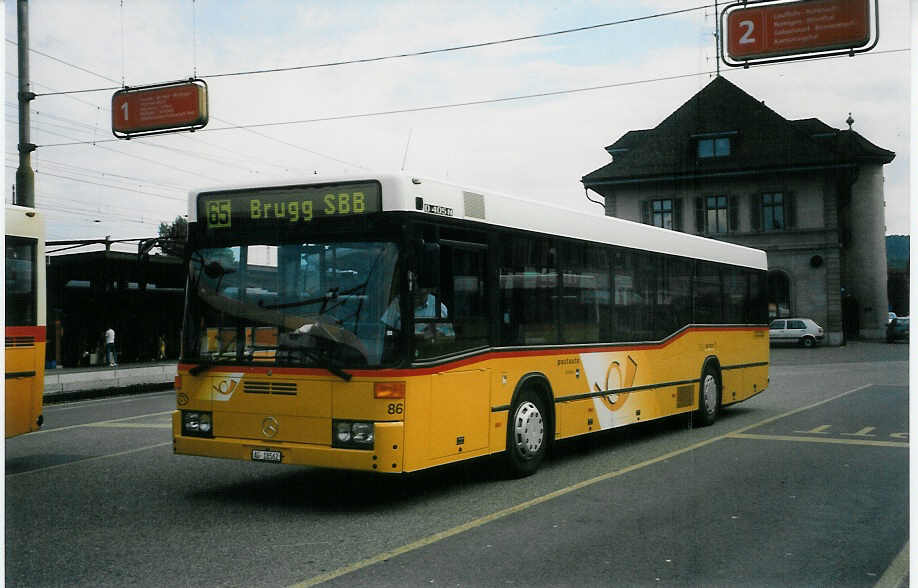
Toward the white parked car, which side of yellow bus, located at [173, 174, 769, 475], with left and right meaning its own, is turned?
back

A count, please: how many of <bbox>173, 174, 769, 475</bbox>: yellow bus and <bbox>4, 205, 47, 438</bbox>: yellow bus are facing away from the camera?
0

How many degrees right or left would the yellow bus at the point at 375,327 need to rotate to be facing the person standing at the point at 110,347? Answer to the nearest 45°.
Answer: approximately 90° to its right

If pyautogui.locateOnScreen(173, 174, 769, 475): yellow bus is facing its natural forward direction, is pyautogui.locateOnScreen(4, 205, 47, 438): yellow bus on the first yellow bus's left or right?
on its right

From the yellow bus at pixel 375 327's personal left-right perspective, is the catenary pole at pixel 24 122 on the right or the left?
on its right

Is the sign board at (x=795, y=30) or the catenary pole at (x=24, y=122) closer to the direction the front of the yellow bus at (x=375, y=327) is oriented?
the catenary pole

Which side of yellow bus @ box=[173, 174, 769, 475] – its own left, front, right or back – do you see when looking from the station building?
back

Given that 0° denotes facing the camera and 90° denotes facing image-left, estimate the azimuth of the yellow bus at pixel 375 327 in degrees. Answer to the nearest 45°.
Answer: approximately 45°

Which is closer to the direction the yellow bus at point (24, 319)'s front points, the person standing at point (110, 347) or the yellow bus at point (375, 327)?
the yellow bus

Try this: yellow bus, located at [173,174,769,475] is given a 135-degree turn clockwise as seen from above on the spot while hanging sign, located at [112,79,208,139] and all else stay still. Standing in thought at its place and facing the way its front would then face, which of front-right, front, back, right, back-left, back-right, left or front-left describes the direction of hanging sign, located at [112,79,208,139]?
front-left

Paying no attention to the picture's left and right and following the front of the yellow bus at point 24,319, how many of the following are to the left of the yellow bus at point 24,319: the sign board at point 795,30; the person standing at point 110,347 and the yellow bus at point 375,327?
2

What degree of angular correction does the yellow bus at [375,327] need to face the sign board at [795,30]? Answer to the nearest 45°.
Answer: approximately 135° to its left
